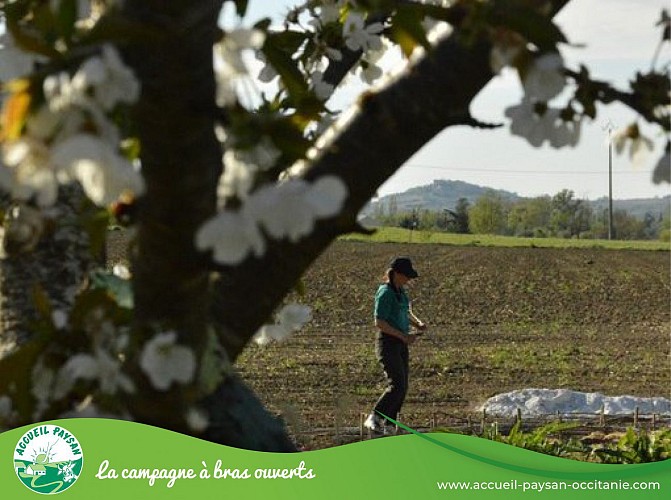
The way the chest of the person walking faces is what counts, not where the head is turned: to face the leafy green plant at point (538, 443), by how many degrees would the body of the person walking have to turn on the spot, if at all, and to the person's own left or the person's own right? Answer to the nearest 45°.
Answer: approximately 45° to the person's own right

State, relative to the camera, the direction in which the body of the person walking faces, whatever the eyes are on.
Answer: to the viewer's right
